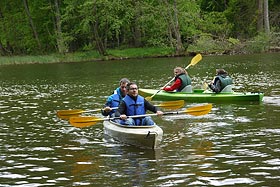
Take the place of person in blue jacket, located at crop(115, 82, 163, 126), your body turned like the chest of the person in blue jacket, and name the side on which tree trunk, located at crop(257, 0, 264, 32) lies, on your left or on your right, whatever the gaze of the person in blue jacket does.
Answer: on your left

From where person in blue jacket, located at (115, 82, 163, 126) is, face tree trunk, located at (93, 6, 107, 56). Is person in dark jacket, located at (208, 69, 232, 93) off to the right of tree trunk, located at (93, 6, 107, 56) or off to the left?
right

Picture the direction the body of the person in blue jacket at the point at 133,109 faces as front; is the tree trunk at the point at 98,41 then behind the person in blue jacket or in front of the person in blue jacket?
behind

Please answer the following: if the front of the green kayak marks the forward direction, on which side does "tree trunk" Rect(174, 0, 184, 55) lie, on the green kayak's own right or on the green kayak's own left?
on the green kayak's own right

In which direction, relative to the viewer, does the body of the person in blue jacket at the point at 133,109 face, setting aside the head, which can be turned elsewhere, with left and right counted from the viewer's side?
facing the viewer and to the right of the viewer

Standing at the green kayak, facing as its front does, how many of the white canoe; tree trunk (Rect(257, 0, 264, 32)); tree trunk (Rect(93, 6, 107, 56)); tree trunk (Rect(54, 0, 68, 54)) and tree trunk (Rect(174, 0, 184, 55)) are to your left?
1

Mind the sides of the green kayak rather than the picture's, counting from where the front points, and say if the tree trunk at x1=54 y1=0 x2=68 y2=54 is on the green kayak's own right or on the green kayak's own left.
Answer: on the green kayak's own right

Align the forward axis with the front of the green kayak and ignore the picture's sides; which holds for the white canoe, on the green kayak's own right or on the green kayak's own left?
on the green kayak's own left

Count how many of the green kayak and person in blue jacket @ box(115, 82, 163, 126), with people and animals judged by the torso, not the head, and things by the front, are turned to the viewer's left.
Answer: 1

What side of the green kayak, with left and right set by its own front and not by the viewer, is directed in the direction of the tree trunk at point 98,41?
right

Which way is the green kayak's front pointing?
to the viewer's left

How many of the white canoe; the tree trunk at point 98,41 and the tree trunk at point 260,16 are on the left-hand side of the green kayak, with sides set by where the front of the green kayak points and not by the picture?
1

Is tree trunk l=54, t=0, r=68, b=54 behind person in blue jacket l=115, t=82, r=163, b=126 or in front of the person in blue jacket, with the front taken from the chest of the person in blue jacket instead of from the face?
behind

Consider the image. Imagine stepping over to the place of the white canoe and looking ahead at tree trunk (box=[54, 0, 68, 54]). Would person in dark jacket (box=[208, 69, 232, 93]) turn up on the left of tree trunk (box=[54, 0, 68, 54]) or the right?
right
